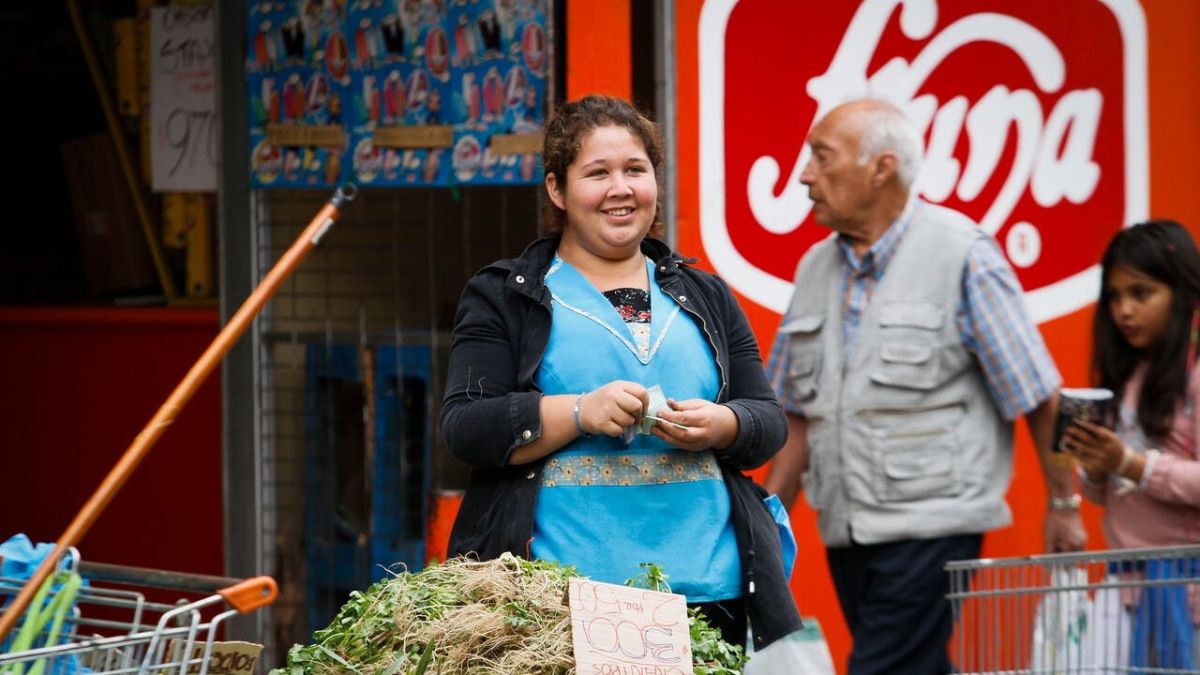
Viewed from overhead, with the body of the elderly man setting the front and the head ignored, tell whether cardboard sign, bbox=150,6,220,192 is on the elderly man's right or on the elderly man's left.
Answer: on the elderly man's right

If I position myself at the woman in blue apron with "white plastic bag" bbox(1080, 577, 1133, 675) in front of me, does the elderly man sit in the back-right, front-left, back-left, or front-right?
front-left

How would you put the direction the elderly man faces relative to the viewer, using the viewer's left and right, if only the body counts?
facing the viewer and to the left of the viewer

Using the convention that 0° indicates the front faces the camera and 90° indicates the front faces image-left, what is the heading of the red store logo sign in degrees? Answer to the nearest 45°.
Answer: approximately 0°

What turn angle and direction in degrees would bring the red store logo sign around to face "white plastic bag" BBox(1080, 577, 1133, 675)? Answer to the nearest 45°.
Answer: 0° — it already faces it

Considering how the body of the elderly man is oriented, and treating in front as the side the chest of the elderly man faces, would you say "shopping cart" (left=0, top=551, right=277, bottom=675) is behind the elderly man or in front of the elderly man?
in front

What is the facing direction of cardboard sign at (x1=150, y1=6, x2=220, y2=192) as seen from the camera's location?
facing the viewer

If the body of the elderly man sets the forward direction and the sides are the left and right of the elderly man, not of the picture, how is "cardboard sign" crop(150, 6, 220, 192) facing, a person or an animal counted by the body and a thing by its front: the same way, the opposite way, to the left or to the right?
to the left

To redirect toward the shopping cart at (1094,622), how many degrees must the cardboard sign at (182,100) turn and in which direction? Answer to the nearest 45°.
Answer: approximately 45° to its left

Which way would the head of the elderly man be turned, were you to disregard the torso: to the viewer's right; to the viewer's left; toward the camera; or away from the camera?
to the viewer's left

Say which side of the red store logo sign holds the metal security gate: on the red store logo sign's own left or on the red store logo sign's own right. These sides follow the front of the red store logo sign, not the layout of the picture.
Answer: on the red store logo sign's own right

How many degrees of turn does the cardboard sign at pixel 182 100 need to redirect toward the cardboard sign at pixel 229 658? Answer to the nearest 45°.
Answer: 0° — it already faces it

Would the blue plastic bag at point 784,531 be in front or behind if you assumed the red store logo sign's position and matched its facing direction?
in front
